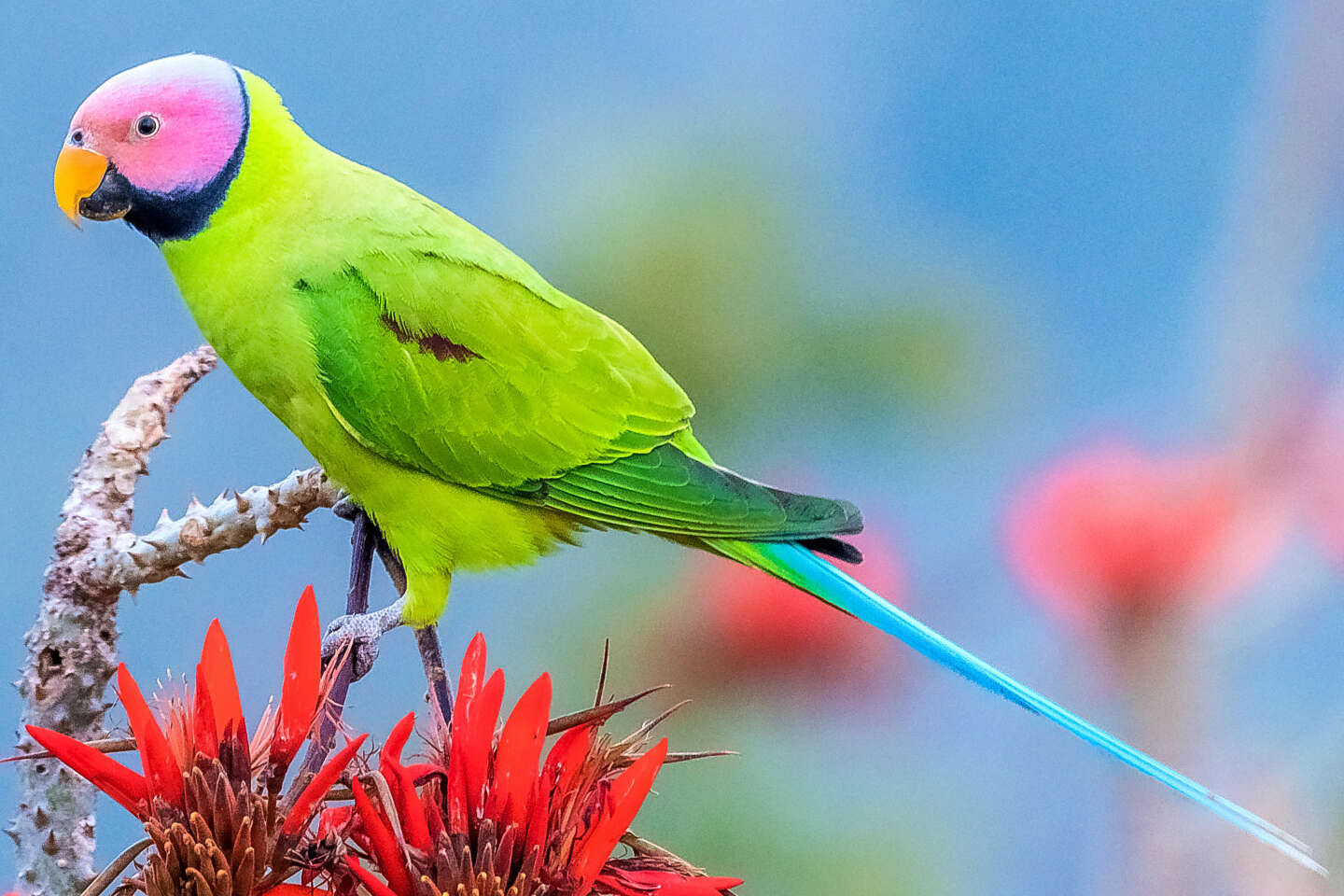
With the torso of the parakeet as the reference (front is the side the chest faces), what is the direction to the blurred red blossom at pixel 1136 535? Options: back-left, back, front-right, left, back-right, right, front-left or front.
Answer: back-right

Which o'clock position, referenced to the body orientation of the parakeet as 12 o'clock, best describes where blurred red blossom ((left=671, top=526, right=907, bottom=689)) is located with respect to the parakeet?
The blurred red blossom is roughly at 4 o'clock from the parakeet.

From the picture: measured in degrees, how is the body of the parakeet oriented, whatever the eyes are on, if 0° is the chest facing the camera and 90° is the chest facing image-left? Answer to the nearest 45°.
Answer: approximately 90°
